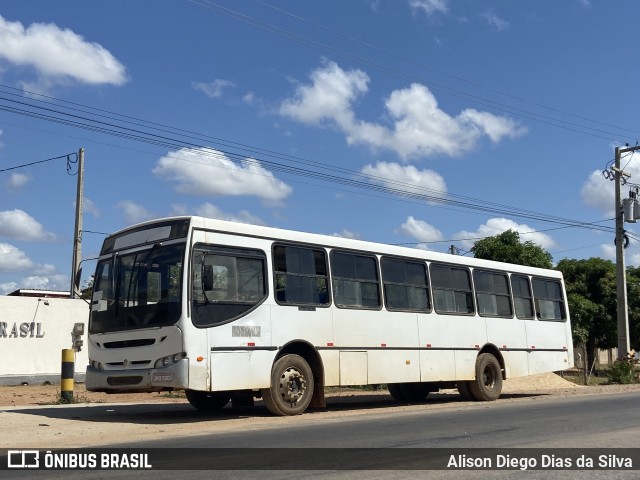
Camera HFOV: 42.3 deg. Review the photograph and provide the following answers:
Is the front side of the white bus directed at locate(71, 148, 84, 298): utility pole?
no

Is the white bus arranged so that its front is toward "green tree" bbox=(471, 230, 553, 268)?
no

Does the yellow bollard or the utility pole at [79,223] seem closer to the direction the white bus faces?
the yellow bollard

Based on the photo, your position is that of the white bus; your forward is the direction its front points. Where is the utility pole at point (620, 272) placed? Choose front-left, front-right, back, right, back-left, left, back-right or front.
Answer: back

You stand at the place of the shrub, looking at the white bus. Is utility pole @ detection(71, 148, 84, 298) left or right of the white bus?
right

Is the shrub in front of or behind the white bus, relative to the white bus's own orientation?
behind

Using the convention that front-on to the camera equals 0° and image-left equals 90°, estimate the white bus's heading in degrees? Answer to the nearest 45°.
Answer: approximately 45°

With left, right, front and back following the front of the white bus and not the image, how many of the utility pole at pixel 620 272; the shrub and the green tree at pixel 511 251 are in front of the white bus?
0
